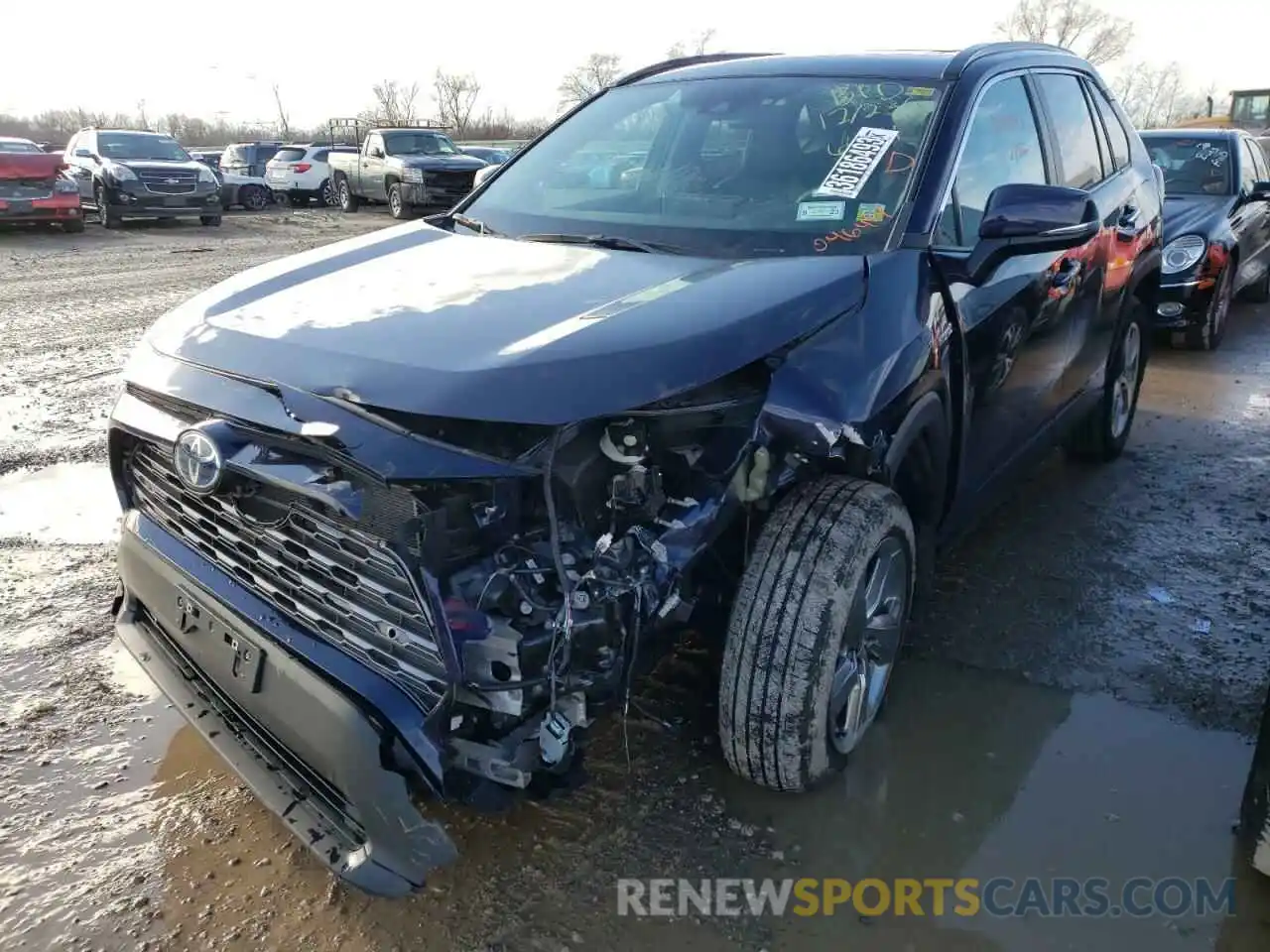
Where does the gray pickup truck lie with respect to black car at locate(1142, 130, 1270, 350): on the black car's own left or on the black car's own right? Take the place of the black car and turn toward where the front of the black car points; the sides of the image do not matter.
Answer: on the black car's own right

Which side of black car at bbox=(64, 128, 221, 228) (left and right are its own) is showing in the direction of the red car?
right

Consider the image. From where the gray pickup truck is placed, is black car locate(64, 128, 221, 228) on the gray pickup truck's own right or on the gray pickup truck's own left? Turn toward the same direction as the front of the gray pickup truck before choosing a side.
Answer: on the gray pickup truck's own right

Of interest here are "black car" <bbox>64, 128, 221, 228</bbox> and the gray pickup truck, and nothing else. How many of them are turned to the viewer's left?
0

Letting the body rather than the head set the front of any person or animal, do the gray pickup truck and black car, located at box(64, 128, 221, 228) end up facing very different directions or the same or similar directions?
same or similar directions

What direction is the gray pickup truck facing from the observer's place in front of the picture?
facing the viewer and to the right of the viewer

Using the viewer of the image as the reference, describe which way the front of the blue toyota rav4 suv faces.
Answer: facing the viewer and to the left of the viewer

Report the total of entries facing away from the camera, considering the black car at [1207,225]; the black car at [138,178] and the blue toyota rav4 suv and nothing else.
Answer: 0

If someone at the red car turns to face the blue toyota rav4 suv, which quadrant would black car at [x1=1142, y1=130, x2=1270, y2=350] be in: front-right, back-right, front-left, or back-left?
front-left

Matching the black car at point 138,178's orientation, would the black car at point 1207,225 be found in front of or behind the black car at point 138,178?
in front

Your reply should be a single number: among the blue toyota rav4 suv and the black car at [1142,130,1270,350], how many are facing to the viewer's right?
0
